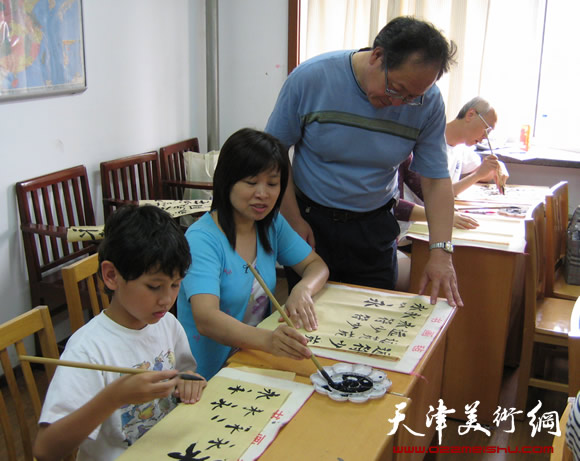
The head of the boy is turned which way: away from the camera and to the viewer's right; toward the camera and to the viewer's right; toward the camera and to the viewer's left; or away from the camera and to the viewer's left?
toward the camera and to the viewer's right

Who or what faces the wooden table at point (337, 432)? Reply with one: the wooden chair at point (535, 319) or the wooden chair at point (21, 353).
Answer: the wooden chair at point (21, 353)

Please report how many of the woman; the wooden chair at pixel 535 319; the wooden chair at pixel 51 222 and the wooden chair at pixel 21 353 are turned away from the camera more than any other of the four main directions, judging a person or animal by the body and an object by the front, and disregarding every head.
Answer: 0

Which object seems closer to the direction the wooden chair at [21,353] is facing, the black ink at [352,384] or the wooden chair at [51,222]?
the black ink

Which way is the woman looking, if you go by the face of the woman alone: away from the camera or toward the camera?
toward the camera

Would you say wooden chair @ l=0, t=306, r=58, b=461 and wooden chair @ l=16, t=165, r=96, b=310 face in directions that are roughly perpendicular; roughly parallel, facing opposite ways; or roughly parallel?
roughly parallel

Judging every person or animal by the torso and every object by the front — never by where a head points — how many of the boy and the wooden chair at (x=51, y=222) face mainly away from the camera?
0

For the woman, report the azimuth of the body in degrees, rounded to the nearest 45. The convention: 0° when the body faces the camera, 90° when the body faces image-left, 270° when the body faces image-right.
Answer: approximately 315°

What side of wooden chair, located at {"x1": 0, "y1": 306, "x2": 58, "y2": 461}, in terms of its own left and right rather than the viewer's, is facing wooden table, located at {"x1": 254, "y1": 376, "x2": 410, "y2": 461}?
front

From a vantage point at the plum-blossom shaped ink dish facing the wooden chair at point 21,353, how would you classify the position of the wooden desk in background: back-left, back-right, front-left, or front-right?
back-right

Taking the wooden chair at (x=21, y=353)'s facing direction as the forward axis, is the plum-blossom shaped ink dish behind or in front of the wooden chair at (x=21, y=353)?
in front

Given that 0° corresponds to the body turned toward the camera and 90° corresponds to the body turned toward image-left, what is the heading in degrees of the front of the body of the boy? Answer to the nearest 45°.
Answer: approximately 315°
